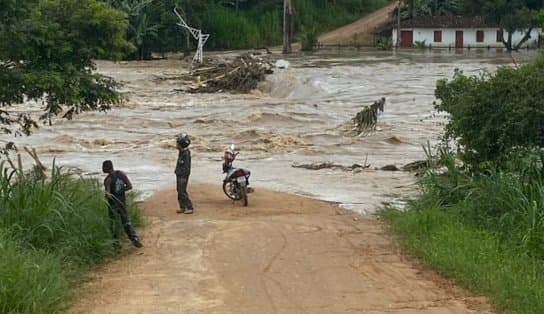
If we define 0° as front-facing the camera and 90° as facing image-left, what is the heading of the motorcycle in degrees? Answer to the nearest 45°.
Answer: approximately 135°

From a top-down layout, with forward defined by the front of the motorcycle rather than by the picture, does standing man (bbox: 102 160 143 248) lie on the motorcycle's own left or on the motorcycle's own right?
on the motorcycle's own left

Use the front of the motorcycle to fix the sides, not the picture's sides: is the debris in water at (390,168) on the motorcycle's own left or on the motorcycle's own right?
on the motorcycle's own right

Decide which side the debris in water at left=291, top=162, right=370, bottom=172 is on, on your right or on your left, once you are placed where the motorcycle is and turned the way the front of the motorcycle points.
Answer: on your right

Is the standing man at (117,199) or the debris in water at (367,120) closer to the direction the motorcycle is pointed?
the debris in water

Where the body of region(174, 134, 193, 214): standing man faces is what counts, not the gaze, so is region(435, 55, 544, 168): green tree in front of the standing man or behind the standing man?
behind

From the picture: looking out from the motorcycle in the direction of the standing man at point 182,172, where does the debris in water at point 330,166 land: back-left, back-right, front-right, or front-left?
back-right

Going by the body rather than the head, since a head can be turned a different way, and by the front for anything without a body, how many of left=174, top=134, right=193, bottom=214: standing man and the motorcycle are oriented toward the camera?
0

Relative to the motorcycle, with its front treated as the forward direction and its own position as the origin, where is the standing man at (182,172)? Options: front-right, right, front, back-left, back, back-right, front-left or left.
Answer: left
